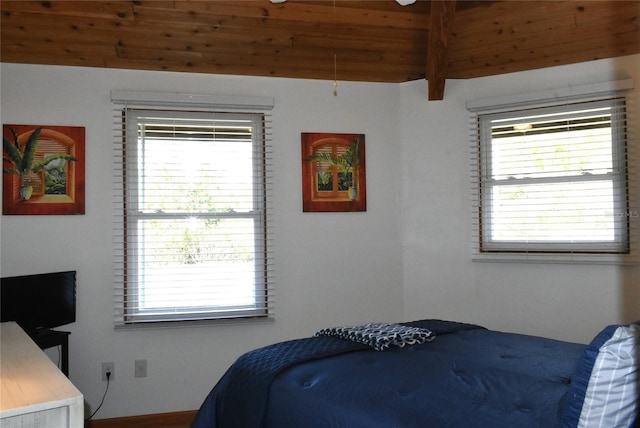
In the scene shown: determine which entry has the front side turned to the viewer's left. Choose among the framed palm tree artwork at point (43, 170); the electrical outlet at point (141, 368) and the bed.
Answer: the bed

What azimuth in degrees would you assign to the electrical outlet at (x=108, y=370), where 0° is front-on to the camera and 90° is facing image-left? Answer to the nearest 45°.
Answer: approximately 0°

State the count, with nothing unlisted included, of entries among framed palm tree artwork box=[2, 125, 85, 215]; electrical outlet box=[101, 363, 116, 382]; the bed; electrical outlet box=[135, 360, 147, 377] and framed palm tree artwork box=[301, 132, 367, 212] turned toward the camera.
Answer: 4

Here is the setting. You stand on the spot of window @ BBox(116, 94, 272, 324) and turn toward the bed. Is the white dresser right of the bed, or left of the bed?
right

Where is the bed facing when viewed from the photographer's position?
facing to the left of the viewer

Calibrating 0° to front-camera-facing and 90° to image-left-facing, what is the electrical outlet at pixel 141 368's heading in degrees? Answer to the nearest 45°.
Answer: approximately 0°

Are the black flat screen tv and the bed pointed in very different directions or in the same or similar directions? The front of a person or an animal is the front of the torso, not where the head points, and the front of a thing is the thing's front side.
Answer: very different directions
